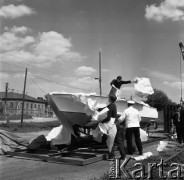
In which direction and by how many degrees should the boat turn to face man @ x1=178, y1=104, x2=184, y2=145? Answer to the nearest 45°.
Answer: approximately 180°

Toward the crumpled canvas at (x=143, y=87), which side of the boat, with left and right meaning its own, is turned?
back

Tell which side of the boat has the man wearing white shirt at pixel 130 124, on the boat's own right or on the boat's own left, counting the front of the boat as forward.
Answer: on the boat's own left

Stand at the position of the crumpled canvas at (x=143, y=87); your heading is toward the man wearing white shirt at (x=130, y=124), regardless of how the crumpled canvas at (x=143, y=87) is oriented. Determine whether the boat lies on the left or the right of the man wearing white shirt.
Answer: right

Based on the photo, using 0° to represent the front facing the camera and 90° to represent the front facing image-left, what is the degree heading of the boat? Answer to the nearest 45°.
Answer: approximately 45°
